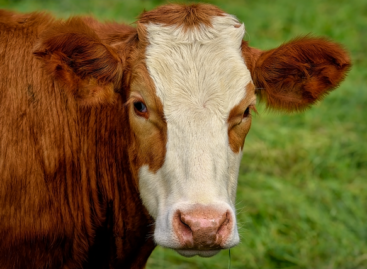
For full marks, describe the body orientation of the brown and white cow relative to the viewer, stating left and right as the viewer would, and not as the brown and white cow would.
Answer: facing the viewer and to the right of the viewer
